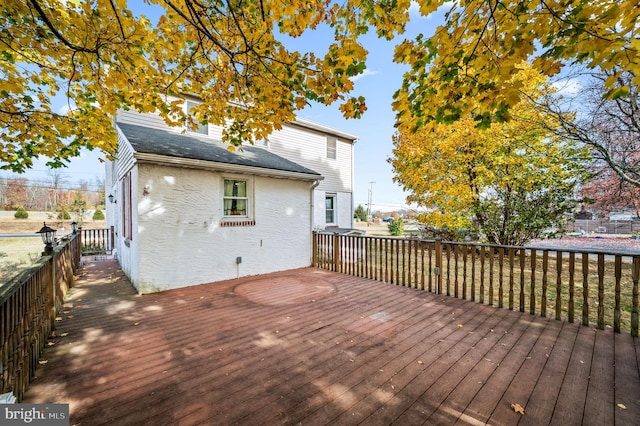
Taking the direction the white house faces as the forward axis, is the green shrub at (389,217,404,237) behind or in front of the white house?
behind
